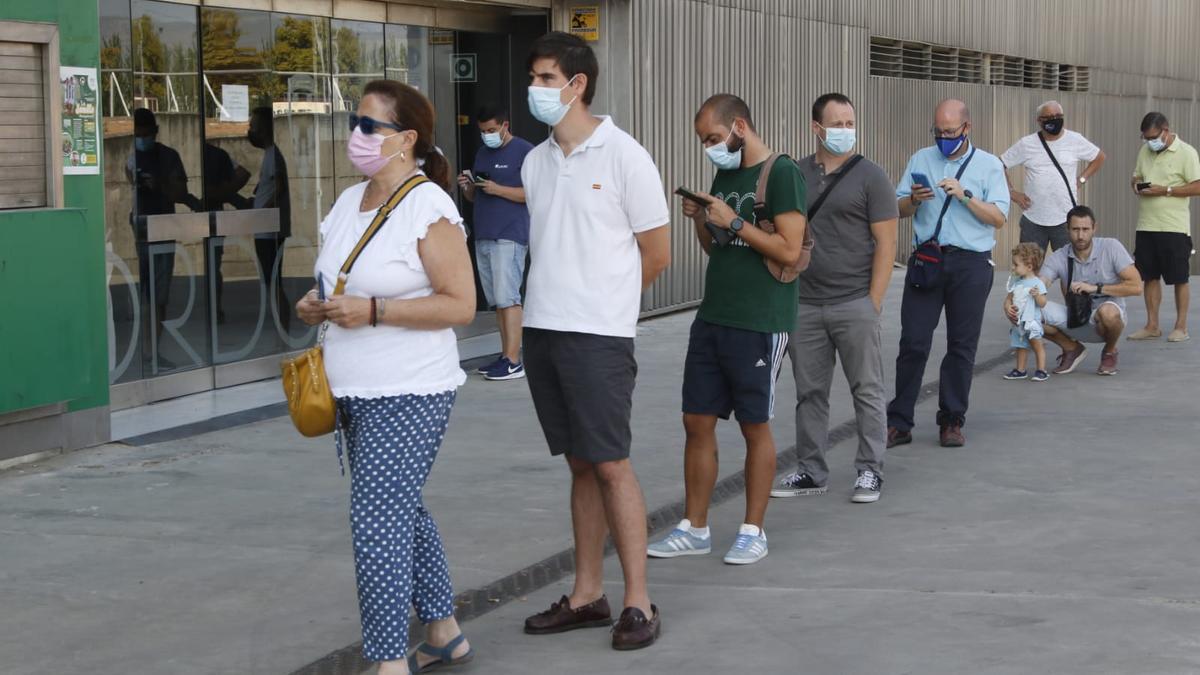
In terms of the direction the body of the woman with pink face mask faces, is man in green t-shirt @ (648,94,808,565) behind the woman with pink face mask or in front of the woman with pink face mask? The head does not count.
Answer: behind

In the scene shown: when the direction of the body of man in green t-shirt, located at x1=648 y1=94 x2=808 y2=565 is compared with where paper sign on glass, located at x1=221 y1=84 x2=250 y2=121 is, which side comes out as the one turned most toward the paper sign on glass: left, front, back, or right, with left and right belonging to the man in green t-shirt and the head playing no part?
right

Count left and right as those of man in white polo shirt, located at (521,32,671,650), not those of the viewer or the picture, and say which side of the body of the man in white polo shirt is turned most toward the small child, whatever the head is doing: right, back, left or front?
back

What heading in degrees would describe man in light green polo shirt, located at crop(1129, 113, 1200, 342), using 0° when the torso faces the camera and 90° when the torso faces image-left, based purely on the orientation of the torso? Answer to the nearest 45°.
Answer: approximately 45°

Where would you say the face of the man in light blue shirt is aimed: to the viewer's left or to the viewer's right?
to the viewer's left

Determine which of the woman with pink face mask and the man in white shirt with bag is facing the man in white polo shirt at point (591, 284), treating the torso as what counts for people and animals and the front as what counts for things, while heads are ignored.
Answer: the man in white shirt with bag
